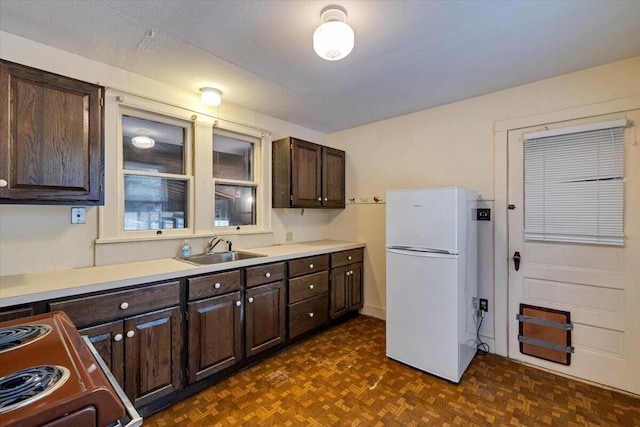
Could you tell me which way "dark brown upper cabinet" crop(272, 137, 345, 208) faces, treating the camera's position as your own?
facing the viewer and to the right of the viewer

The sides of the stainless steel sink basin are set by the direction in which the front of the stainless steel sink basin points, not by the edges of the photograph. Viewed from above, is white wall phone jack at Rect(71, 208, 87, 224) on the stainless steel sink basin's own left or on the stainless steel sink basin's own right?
on the stainless steel sink basin's own right

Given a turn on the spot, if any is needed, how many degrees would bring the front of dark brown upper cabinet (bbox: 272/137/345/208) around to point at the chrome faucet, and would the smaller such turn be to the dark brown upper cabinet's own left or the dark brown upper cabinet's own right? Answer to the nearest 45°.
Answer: approximately 90° to the dark brown upper cabinet's own right

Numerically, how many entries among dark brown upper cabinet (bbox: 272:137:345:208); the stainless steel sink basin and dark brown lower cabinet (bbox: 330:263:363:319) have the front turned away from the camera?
0

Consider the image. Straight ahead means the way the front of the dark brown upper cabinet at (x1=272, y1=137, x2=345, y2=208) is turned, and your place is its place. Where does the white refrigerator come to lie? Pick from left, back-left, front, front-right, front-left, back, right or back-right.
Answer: front

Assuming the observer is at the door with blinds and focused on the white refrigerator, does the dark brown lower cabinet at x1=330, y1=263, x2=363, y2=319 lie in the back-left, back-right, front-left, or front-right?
front-right

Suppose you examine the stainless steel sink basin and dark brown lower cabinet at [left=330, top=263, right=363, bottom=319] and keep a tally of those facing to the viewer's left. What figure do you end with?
0

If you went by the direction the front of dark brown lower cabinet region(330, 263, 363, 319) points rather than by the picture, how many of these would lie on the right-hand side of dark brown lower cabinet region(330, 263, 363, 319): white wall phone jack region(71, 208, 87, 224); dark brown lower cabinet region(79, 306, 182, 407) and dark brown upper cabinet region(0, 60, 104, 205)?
3
